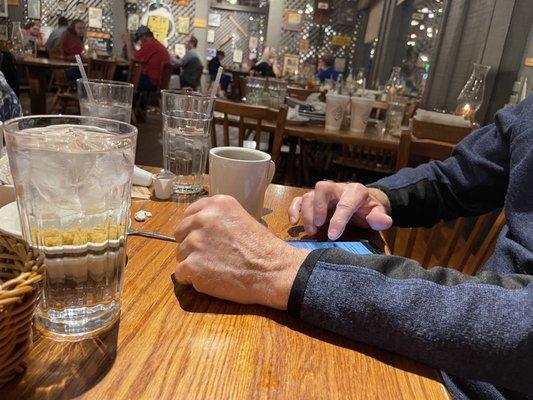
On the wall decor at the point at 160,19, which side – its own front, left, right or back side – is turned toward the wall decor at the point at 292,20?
left

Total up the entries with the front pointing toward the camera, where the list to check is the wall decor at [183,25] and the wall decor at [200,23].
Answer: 2

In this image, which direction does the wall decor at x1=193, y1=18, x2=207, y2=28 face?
toward the camera

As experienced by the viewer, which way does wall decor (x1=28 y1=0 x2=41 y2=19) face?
facing the viewer

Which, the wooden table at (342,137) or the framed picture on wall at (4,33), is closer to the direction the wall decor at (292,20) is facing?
the wooden table

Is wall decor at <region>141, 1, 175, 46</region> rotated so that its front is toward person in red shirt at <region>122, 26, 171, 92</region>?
yes

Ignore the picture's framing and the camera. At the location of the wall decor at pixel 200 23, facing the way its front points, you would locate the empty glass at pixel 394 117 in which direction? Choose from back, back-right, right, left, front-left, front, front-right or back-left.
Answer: front

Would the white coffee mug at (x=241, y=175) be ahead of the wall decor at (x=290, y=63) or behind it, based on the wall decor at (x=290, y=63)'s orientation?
ahead

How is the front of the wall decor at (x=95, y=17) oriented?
toward the camera

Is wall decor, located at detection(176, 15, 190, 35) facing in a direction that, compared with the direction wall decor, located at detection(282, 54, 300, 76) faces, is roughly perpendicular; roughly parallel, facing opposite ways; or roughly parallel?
roughly parallel

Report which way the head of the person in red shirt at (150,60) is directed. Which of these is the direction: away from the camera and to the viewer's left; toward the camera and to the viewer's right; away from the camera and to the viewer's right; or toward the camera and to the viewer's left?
away from the camera and to the viewer's left

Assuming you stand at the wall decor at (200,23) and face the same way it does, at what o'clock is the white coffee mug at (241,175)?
The white coffee mug is roughly at 12 o'clock from the wall decor.

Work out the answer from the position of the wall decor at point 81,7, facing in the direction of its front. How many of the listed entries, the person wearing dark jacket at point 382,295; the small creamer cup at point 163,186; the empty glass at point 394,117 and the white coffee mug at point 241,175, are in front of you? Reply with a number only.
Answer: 4

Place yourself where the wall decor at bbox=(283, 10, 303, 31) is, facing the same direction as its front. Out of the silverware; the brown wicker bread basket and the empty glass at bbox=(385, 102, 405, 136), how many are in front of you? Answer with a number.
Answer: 3
